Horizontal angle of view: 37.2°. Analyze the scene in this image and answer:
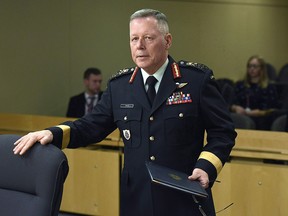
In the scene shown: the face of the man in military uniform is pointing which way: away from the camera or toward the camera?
toward the camera

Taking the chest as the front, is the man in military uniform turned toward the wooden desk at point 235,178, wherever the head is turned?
no

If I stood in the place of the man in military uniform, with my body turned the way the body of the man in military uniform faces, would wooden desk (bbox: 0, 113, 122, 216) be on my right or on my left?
on my right

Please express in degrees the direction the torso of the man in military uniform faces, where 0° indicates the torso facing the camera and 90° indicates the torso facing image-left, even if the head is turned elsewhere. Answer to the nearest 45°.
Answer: approximately 45°
